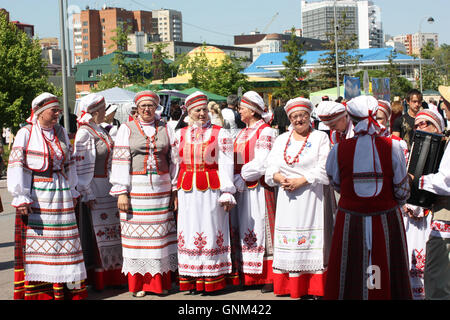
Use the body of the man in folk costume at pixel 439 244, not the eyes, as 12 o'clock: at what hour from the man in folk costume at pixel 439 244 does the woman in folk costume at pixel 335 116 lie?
the woman in folk costume at pixel 335 116 is roughly at 2 o'clock from the man in folk costume at pixel 439 244.

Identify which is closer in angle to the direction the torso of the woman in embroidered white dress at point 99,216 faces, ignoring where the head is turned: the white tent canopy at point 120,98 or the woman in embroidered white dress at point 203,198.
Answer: the woman in embroidered white dress

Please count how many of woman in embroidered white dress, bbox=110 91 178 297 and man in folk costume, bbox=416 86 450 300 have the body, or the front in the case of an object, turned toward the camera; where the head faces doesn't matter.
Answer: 1

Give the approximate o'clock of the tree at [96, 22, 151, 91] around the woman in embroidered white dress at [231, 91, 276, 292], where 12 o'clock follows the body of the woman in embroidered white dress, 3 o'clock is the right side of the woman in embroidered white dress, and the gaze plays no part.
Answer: The tree is roughly at 4 o'clock from the woman in embroidered white dress.

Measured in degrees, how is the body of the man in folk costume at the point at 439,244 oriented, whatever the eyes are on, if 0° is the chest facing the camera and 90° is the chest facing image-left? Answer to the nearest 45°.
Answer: approximately 90°

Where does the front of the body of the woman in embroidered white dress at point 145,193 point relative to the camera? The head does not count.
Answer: toward the camera

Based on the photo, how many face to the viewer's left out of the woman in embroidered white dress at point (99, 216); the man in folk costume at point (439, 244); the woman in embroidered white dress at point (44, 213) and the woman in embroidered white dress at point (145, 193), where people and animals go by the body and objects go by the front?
1

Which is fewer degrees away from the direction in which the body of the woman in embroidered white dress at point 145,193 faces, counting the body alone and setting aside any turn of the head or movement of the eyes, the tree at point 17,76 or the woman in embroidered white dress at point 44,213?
the woman in embroidered white dress

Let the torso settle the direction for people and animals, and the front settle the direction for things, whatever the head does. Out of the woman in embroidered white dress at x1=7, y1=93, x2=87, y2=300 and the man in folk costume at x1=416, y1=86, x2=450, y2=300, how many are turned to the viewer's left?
1
